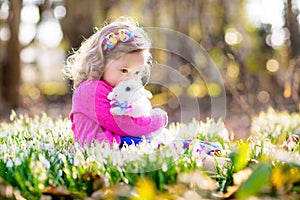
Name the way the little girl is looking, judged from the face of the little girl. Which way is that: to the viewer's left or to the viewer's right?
to the viewer's right

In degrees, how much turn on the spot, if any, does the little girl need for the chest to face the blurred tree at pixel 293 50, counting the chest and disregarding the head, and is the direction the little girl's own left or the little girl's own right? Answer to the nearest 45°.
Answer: approximately 45° to the little girl's own left

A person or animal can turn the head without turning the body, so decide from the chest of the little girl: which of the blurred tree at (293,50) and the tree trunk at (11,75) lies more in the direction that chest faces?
the blurred tree
